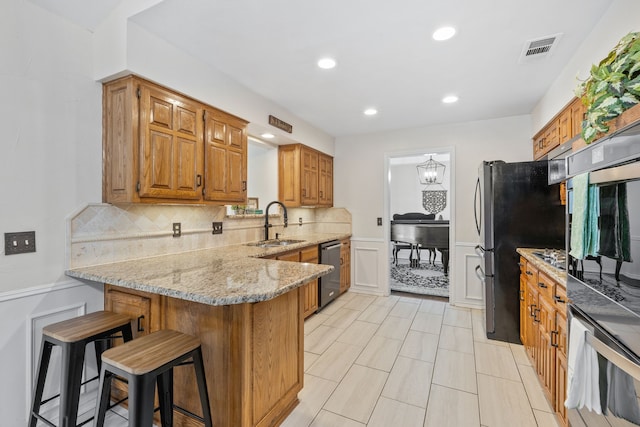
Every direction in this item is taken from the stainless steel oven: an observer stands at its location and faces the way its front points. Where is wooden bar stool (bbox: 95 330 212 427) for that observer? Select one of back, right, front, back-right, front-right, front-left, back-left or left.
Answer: front

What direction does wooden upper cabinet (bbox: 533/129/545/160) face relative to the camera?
to the viewer's left

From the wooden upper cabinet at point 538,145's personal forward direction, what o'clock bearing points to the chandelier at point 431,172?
The chandelier is roughly at 2 o'clock from the wooden upper cabinet.

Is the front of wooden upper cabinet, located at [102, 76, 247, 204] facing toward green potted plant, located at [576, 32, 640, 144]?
yes

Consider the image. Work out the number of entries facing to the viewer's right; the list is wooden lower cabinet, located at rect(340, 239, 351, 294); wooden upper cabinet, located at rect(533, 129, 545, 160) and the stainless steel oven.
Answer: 1

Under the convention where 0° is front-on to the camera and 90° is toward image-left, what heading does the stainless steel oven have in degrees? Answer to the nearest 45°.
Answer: approximately 45°

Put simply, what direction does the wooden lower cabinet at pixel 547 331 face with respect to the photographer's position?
facing to the left of the viewer

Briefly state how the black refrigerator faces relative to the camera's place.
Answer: facing to the left of the viewer

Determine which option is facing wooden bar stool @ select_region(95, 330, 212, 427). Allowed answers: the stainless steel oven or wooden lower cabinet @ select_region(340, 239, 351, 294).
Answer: the stainless steel oven

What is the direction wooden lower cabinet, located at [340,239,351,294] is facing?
to the viewer's right

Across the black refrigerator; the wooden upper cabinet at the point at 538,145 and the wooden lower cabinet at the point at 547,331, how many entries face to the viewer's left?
3

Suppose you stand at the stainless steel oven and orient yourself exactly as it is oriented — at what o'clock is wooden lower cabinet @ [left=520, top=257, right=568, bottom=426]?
The wooden lower cabinet is roughly at 4 o'clock from the stainless steel oven.

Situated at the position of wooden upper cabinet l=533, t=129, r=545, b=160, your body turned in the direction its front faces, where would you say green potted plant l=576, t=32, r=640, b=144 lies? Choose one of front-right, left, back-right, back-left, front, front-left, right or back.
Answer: left

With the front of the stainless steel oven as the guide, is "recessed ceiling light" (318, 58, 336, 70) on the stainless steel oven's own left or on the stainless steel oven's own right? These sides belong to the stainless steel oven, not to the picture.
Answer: on the stainless steel oven's own right

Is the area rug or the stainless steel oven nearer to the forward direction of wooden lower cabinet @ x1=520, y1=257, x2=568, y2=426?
the area rug

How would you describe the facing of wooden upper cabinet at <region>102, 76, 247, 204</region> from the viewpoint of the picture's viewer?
facing the viewer and to the right of the viewer

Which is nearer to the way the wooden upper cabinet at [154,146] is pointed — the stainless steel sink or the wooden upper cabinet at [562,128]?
the wooden upper cabinet

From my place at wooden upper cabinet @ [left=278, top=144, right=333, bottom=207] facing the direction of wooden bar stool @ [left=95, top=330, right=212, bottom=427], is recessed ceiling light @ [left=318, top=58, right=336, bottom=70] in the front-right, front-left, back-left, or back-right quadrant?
front-left

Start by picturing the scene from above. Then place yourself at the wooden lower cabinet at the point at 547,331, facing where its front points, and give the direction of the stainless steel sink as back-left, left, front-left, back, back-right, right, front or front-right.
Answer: front
